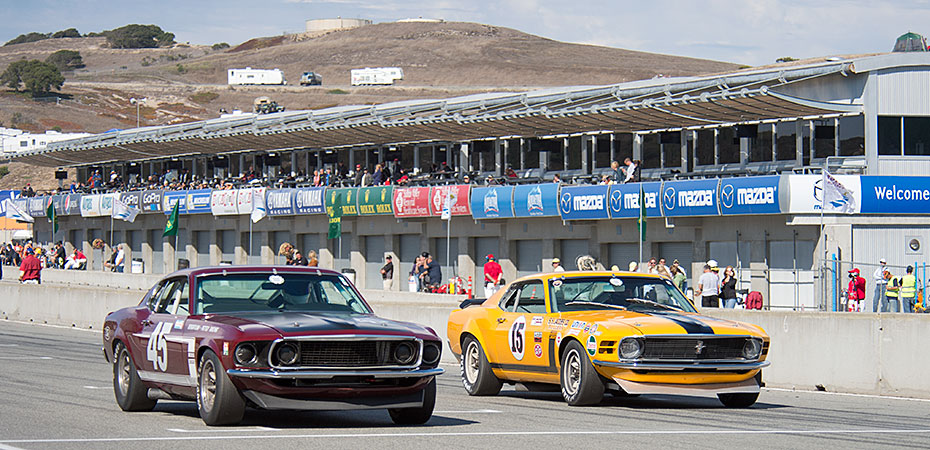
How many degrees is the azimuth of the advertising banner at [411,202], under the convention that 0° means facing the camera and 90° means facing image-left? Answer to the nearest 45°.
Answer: approximately 0°

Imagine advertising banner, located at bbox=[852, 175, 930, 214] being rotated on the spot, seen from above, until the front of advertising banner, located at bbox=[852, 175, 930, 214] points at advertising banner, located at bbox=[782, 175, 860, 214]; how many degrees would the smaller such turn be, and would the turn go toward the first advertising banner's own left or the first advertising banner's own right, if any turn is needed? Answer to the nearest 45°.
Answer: approximately 45° to the first advertising banner's own right

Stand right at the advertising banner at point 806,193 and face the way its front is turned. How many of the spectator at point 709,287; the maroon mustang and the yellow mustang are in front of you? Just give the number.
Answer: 3

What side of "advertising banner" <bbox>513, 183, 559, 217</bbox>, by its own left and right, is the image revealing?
front

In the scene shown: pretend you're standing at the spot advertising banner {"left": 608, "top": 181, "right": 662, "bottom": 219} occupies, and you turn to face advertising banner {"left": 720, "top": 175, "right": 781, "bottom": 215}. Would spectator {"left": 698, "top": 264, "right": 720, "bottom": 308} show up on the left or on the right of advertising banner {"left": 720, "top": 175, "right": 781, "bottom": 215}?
right

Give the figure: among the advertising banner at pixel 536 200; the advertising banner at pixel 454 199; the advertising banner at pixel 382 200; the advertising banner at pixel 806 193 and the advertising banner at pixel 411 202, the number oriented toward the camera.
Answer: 5

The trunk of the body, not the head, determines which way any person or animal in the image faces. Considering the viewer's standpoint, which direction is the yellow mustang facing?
facing the viewer and to the right of the viewer

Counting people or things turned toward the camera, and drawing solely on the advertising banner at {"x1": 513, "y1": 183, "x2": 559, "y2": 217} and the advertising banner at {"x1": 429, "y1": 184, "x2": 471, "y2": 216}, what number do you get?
2

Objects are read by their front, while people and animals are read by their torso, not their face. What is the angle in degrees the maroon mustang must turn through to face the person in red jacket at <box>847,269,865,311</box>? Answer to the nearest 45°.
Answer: approximately 90° to its left

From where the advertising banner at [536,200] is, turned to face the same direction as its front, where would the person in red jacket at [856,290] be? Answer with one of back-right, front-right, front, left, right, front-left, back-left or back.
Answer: front-left

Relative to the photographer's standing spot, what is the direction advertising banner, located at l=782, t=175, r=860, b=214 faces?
facing the viewer

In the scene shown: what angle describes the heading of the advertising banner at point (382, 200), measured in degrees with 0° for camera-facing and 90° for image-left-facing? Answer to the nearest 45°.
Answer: approximately 0°

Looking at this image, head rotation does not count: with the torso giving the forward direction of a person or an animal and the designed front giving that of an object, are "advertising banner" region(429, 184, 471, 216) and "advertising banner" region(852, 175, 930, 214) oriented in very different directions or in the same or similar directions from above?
same or similar directions

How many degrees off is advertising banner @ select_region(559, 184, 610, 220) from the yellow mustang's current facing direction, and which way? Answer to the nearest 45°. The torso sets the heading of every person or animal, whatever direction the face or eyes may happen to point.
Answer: approximately 135° to its left

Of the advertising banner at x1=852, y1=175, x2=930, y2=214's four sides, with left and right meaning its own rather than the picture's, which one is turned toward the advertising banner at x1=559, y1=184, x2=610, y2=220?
right

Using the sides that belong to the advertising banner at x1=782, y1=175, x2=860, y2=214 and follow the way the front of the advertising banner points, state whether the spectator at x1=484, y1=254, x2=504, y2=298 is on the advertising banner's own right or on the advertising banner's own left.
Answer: on the advertising banner's own right

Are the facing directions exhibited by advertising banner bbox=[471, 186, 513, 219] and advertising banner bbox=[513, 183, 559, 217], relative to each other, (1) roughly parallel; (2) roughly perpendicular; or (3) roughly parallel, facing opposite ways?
roughly parallel
